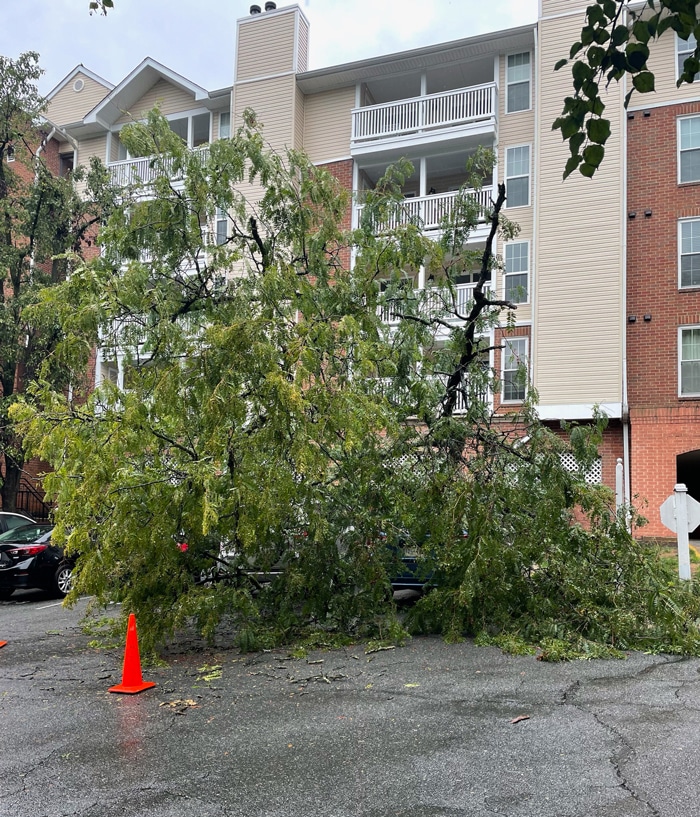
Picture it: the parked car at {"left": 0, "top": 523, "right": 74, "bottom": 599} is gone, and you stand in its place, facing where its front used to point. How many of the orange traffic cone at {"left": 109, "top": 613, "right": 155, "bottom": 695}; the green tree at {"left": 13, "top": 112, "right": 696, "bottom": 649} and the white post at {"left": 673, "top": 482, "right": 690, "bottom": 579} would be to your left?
0

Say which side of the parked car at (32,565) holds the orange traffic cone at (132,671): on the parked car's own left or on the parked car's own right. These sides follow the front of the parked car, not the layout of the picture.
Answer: on the parked car's own right

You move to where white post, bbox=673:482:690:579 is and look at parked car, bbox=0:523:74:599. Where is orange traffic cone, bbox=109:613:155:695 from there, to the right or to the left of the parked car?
left

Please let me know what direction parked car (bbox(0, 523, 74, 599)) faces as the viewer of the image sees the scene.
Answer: facing away from the viewer and to the right of the viewer

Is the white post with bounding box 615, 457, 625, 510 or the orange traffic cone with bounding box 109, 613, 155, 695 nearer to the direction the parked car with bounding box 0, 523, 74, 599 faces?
the white post

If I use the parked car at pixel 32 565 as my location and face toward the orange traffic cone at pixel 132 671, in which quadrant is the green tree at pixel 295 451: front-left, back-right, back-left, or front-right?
front-left

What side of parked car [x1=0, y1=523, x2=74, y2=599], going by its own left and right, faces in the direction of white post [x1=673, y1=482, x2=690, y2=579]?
right

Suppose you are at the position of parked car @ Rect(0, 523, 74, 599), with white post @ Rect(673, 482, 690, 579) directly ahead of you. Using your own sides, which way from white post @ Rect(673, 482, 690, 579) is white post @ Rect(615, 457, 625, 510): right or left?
left

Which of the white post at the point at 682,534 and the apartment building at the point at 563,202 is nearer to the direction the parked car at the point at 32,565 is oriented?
the apartment building

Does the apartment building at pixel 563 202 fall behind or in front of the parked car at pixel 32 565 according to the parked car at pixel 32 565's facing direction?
in front

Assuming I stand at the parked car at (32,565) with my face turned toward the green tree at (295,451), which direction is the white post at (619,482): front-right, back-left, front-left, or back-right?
front-left
